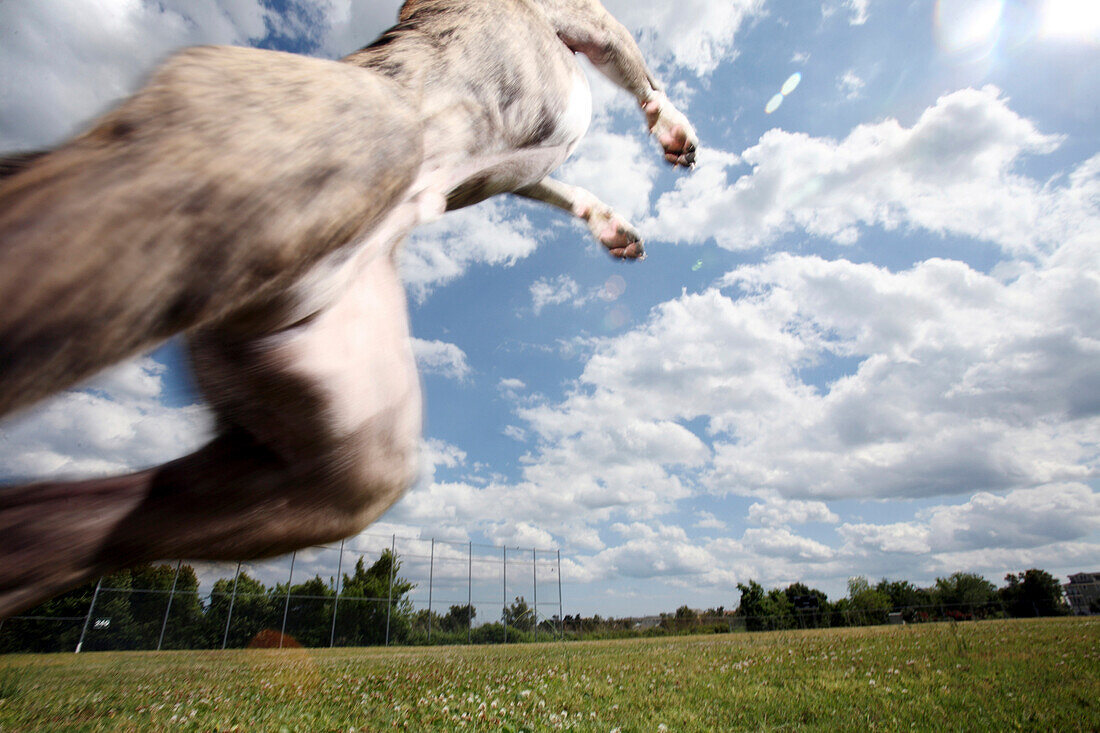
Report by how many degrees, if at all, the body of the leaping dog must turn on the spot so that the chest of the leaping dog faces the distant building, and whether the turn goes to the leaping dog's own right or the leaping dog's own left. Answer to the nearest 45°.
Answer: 0° — it already faces it

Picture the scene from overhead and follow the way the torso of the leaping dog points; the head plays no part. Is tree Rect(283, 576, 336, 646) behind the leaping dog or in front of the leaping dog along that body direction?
in front

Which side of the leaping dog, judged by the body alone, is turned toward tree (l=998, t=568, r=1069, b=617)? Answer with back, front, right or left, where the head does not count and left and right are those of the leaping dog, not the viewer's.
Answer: front

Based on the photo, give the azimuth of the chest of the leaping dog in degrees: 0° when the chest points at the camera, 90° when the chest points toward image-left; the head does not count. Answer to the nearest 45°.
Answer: approximately 225°

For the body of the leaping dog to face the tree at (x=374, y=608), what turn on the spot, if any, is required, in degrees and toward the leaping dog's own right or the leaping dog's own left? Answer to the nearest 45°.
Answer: approximately 45° to the leaping dog's own left

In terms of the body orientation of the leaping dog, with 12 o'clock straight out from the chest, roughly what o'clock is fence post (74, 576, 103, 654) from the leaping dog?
The fence post is roughly at 10 o'clock from the leaping dog.

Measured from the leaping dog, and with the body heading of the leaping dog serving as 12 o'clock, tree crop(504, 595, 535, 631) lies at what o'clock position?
The tree is roughly at 11 o'clock from the leaping dog.

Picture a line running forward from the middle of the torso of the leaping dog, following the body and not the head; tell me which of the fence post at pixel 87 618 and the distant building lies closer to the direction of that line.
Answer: the distant building

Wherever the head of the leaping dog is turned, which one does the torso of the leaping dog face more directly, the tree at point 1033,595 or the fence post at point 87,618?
the tree
